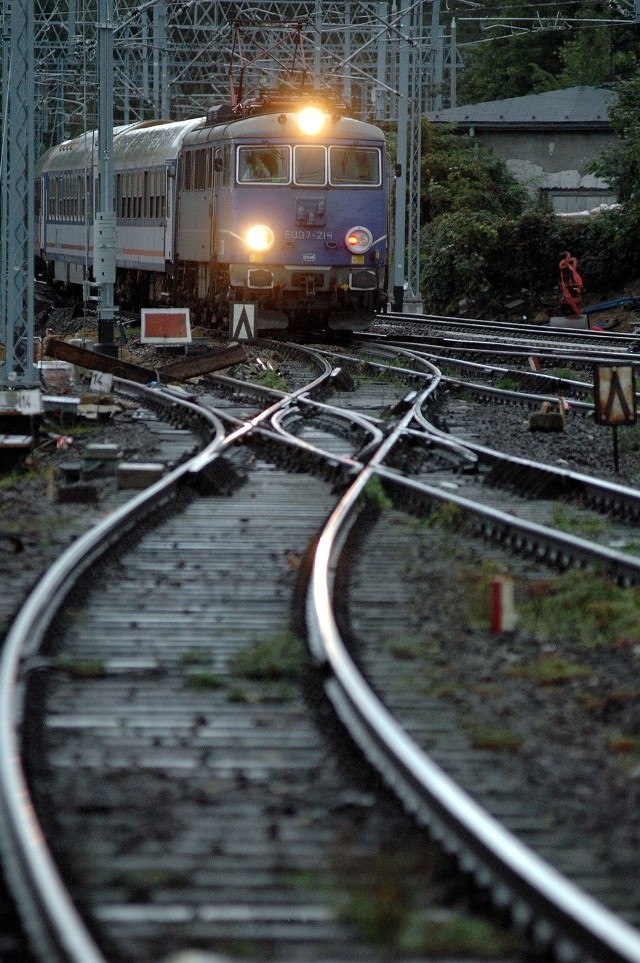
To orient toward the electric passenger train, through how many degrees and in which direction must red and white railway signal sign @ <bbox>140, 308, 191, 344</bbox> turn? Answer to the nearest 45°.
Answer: approximately 135° to its left

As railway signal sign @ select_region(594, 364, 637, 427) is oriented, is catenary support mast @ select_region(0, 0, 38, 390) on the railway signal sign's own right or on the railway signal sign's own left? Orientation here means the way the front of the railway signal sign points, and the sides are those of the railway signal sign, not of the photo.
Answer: on the railway signal sign's own right

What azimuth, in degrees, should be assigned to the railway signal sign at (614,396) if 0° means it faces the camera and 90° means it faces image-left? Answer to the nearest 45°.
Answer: approximately 0°

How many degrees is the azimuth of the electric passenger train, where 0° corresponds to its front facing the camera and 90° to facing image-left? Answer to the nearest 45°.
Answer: approximately 0°

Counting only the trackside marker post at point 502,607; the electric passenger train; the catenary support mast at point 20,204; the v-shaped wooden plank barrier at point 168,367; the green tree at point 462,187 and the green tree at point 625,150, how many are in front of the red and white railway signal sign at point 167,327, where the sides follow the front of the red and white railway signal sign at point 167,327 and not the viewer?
3

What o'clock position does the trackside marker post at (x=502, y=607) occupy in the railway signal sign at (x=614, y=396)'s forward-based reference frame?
The trackside marker post is roughly at 12 o'clock from the railway signal sign.

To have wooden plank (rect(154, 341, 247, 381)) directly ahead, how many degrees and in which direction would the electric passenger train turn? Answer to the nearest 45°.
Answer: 0° — it already faces it

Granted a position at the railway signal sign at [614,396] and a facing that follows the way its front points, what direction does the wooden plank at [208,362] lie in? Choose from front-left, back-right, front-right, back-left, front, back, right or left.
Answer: back-right

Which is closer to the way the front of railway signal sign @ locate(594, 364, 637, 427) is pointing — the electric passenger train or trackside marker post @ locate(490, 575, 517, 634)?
the trackside marker post

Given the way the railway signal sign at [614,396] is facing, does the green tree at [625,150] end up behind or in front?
behind
